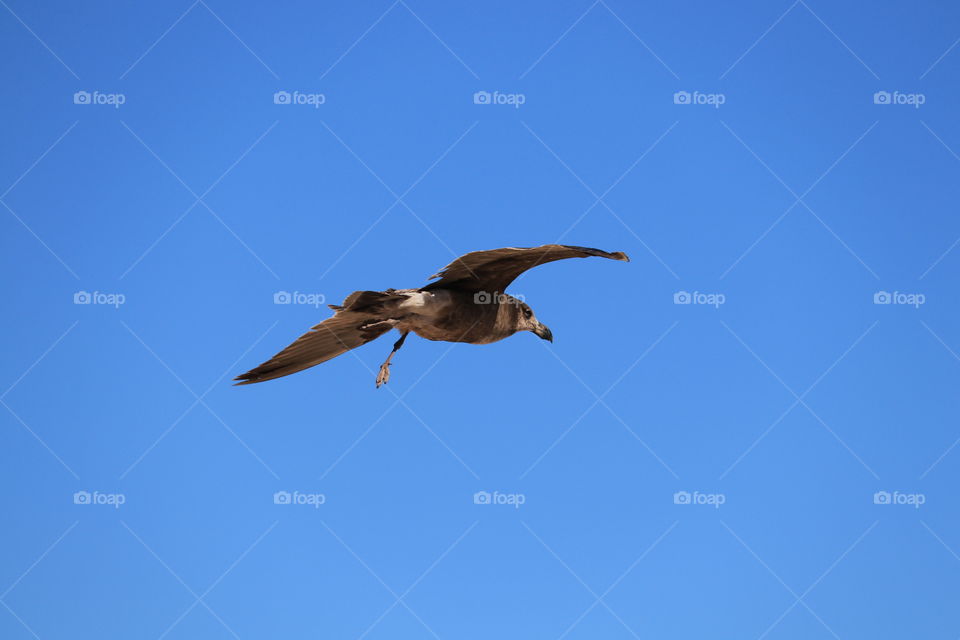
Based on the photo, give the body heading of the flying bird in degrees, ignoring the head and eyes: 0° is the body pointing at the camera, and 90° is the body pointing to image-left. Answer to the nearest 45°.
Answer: approximately 270°
